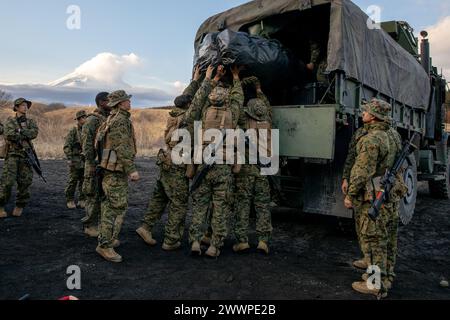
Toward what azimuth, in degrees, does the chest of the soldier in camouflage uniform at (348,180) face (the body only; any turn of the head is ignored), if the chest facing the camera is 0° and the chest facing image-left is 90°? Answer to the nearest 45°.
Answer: approximately 90°

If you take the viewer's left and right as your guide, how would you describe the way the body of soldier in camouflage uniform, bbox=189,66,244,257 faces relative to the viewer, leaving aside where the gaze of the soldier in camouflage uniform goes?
facing away from the viewer

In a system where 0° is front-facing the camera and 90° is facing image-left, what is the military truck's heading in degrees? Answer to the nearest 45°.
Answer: approximately 225°

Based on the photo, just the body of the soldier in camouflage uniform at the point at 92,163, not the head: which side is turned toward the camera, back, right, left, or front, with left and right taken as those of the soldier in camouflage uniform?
right

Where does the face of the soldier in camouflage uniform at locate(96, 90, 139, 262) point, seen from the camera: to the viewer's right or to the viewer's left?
to the viewer's right

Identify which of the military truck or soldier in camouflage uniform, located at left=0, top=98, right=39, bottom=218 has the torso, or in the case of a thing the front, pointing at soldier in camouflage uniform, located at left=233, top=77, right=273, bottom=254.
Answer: soldier in camouflage uniform, located at left=0, top=98, right=39, bottom=218

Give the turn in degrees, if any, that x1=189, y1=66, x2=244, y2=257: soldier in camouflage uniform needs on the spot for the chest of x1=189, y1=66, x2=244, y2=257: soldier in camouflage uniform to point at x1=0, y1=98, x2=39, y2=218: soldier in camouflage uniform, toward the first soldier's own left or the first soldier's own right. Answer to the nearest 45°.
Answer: approximately 45° to the first soldier's own left

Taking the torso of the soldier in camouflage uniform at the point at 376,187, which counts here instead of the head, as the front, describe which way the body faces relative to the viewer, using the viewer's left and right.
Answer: facing to the left of the viewer

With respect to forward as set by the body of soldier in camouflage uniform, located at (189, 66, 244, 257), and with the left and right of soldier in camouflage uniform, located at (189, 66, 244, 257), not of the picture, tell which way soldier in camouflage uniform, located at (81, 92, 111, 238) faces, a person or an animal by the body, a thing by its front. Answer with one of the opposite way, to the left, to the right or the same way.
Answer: to the right

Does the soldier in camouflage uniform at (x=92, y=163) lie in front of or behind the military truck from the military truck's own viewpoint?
behind

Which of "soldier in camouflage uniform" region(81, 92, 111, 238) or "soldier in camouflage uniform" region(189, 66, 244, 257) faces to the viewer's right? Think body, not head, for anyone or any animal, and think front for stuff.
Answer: "soldier in camouflage uniform" region(81, 92, 111, 238)

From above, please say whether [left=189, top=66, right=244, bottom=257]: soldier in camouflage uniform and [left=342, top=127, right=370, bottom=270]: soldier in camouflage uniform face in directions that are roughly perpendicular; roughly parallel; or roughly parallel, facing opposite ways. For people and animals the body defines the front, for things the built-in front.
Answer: roughly perpendicular

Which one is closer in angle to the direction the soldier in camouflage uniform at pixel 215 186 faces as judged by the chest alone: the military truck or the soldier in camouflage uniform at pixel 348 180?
the military truck

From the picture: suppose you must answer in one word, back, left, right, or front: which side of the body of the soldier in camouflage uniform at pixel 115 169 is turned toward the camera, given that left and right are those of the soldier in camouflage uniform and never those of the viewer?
right

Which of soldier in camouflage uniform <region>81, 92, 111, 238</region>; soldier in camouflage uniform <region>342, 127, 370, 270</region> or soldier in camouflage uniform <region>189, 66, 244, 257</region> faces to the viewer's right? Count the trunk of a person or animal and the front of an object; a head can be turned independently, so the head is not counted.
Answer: soldier in camouflage uniform <region>81, 92, 111, 238</region>
